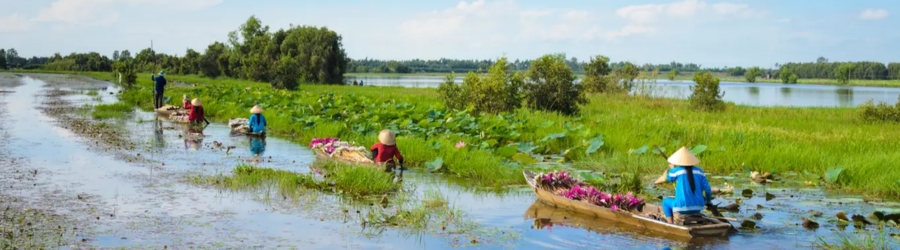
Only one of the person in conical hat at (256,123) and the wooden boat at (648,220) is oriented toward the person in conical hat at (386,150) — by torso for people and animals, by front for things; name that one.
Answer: the wooden boat

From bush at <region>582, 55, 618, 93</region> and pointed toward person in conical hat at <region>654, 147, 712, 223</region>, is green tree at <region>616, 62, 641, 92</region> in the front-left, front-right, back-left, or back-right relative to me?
back-left

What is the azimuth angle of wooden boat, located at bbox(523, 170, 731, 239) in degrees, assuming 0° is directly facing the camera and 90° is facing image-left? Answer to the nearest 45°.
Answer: approximately 135°

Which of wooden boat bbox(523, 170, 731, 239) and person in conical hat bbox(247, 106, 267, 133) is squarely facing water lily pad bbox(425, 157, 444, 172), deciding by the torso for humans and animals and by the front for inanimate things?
the wooden boat

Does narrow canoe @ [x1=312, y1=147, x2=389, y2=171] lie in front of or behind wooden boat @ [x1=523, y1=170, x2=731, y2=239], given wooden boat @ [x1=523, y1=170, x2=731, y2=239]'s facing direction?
in front

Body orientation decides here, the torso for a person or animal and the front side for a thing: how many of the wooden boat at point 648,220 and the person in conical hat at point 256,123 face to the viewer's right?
0

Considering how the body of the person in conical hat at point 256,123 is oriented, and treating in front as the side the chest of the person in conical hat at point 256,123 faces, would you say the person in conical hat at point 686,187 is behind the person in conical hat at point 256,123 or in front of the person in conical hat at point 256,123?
behind

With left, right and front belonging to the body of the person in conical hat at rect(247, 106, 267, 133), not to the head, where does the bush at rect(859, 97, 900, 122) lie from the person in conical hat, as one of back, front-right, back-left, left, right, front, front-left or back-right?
right

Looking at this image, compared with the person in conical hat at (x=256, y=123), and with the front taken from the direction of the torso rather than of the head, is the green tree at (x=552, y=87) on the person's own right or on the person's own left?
on the person's own right

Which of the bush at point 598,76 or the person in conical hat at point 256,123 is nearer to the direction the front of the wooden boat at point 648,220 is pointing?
the person in conical hat

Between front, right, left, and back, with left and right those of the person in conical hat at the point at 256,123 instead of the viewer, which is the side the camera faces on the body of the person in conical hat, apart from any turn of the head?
back

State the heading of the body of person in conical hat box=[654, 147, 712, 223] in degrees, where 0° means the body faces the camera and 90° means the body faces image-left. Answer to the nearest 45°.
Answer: approximately 135°

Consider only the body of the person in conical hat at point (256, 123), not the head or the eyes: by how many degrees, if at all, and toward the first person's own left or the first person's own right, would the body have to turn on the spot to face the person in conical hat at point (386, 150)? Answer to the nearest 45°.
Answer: approximately 180°
